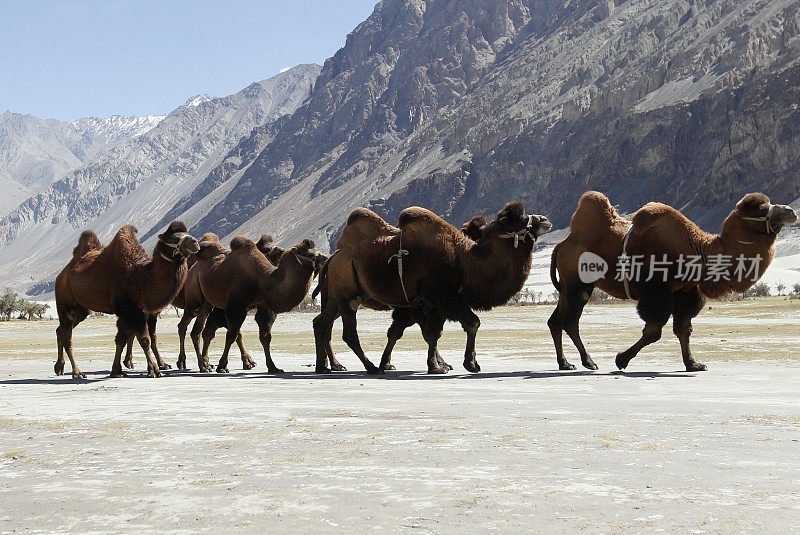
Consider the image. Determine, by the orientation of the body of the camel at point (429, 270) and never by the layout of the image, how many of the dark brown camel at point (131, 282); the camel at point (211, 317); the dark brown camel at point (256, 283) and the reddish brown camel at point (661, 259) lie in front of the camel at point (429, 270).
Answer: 1

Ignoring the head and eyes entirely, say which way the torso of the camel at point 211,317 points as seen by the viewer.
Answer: to the viewer's right

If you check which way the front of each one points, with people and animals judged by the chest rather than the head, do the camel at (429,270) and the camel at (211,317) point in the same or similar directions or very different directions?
same or similar directions

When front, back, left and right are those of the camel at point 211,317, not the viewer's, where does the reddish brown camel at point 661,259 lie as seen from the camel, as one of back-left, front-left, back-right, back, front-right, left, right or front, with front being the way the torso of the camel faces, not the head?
front-right

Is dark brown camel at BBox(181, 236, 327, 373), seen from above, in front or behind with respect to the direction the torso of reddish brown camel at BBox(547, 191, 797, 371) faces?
behind

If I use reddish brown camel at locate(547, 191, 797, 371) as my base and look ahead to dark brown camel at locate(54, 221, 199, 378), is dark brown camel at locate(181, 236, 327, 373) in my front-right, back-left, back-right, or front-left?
front-right

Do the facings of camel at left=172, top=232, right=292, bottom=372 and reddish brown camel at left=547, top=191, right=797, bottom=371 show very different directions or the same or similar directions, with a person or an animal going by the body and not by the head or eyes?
same or similar directions

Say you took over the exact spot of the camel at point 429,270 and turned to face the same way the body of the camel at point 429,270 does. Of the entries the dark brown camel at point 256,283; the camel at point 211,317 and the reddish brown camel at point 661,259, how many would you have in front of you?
1

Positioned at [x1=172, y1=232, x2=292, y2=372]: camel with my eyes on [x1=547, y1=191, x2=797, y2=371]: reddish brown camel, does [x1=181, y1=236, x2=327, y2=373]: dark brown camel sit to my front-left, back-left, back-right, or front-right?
front-right

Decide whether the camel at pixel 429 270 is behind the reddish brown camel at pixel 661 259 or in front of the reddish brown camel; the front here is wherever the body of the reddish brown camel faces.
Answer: behind

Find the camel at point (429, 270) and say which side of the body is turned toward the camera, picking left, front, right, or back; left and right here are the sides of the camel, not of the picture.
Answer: right

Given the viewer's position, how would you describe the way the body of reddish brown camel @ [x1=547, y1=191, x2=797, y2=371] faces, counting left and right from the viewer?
facing to the right of the viewer

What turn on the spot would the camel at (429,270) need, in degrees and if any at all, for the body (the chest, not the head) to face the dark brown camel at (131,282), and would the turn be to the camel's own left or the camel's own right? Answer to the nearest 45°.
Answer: approximately 180°

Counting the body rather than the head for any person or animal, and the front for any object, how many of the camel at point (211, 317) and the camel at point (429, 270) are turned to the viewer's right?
2

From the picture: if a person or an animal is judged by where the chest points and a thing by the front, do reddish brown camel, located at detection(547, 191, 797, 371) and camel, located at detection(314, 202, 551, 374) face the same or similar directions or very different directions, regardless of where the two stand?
same or similar directions
